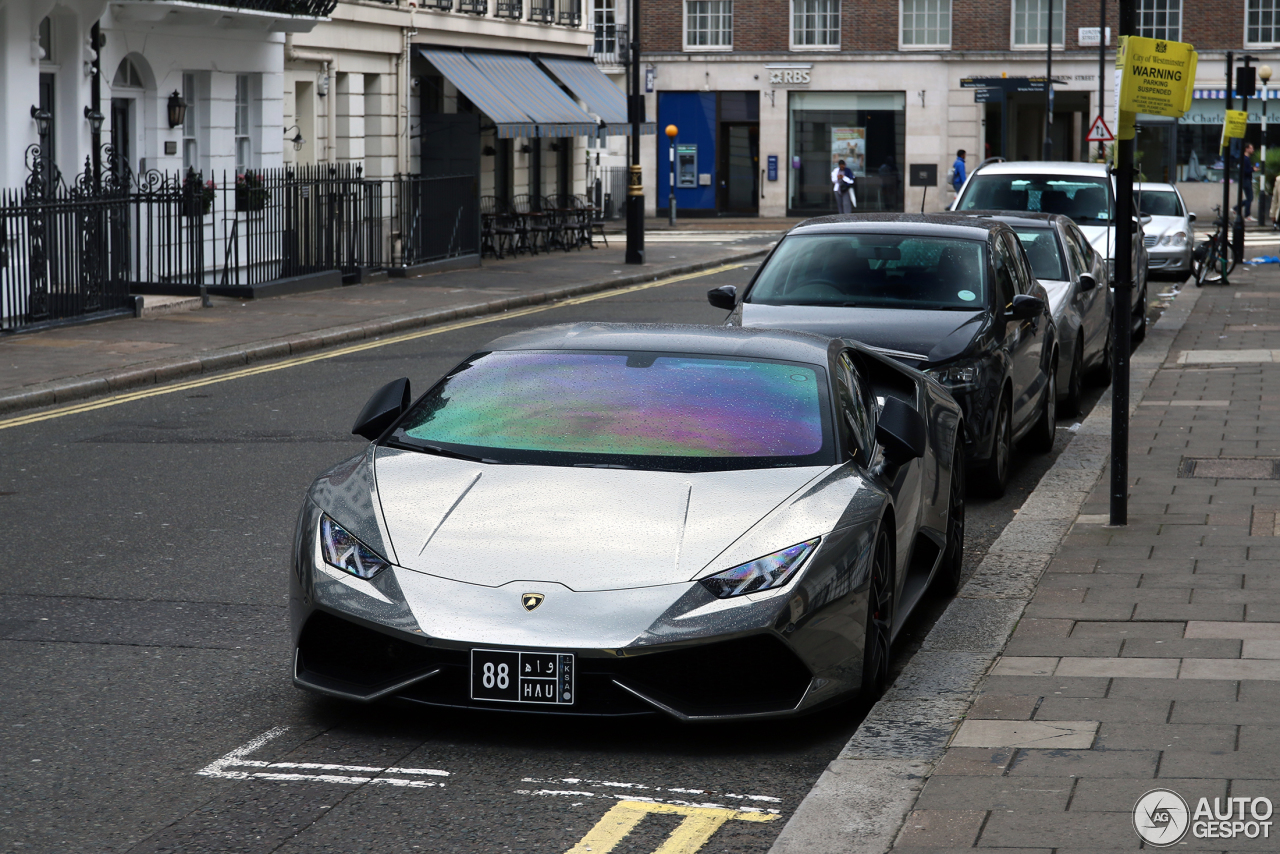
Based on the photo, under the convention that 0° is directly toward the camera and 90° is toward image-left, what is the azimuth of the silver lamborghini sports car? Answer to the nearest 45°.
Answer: approximately 45°

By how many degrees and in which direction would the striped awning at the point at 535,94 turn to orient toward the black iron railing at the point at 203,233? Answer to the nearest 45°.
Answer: approximately 45° to its right

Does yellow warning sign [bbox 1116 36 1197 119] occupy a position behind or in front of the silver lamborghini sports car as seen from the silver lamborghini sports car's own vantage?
behind

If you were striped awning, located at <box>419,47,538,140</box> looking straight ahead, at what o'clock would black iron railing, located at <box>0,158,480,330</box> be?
The black iron railing is roughly at 2 o'clock from the striped awning.

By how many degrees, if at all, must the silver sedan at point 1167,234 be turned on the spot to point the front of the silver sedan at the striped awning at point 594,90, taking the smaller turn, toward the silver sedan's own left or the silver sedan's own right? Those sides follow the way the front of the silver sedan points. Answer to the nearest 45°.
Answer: approximately 135° to the silver sedan's own right

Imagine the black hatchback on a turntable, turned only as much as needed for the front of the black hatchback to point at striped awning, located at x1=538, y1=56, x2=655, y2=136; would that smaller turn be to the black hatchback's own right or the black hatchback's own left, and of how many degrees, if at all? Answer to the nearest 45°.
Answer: approximately 135° to the black hatchback's own right

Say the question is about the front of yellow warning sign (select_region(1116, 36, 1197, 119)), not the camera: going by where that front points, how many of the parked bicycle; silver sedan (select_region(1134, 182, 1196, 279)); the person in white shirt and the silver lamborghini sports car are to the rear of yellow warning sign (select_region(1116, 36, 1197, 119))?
3

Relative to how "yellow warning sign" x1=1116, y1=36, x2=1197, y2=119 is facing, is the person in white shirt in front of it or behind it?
behind

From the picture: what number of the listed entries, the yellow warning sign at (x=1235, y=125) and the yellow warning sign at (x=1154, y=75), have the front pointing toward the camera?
2

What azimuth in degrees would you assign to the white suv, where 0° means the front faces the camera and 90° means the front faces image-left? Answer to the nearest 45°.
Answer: approximately 45°

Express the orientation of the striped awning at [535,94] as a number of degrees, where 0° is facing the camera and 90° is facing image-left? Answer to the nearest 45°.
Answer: approximately 315°

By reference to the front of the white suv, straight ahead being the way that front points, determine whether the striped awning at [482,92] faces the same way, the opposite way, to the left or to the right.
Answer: to the left
